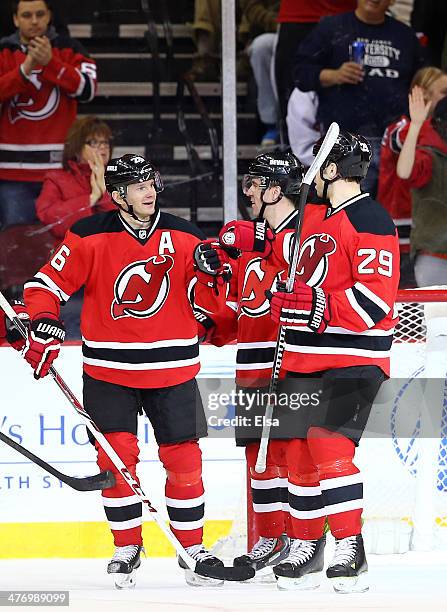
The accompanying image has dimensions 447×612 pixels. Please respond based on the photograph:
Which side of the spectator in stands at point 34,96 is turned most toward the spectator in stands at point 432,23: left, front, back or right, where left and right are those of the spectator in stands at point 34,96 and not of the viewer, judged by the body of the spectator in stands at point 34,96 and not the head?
left

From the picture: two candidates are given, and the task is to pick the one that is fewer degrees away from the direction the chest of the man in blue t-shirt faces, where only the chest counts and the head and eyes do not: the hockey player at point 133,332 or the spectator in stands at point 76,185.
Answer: the hockey player

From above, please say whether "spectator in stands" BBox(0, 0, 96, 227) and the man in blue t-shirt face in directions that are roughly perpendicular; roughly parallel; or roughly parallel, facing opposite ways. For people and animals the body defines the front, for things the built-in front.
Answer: roughly parallel

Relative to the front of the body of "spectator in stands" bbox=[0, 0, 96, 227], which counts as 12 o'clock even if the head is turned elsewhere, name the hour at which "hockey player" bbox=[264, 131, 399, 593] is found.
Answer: The hockey player is roughly at 11 o'clock from the spectator in stands.

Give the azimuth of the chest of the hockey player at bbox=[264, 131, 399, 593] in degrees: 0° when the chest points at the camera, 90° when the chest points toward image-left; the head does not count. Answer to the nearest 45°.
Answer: approximately 45°

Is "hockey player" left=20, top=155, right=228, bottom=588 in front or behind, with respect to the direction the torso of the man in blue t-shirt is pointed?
in front

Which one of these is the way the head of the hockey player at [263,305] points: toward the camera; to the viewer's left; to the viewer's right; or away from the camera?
to the viewer's left

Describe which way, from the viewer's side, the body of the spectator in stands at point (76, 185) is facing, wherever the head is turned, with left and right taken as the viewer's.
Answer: facing the viewer and to the right of the viewer

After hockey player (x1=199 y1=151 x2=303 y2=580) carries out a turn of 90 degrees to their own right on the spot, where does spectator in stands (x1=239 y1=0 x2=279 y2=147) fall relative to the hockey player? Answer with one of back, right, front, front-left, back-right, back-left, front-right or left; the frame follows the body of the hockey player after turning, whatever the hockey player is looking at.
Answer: front-right

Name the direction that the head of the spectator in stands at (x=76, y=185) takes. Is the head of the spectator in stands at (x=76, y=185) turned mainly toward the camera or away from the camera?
toward the camera

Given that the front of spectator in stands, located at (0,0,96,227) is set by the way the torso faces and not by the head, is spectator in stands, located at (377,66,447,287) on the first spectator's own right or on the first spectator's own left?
on the first spectator's own left

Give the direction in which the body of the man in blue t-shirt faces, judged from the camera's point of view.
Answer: toward the camera

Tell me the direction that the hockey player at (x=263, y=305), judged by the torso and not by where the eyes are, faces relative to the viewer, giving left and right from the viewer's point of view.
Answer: facing the viewer and to the left of the viewer

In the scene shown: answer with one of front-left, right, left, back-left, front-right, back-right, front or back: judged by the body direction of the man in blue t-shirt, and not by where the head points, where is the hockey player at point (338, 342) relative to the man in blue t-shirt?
front

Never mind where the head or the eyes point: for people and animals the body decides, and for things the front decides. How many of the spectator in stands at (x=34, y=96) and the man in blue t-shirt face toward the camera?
2

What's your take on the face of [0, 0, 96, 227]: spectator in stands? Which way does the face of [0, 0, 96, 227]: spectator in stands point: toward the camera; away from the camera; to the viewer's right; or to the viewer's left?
toward the camera

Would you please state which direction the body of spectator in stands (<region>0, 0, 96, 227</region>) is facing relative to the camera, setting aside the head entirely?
toward the camera
